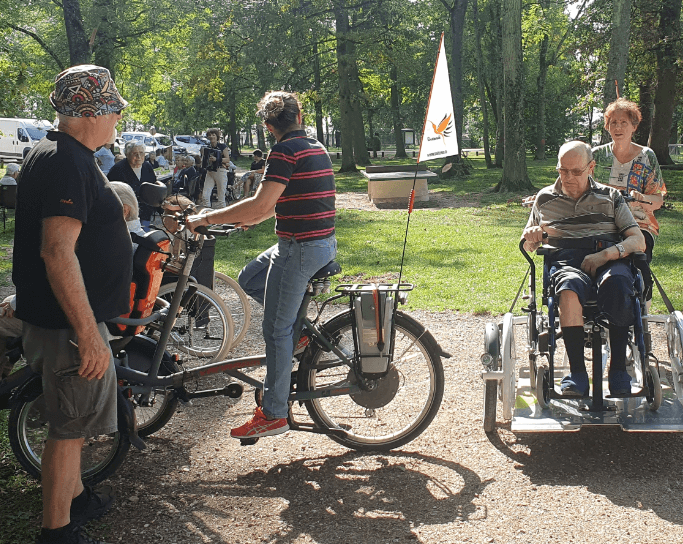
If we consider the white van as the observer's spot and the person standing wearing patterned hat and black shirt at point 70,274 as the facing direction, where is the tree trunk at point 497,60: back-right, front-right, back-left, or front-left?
front-left

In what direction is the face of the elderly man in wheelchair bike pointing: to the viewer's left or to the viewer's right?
to the viewer's left

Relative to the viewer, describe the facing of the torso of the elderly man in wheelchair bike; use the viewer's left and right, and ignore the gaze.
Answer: facing the viewer

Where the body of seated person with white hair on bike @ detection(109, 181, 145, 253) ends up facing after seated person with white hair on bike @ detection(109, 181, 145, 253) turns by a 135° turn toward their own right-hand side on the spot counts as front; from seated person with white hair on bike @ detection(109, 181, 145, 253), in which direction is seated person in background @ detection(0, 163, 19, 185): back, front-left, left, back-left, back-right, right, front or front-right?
front-left

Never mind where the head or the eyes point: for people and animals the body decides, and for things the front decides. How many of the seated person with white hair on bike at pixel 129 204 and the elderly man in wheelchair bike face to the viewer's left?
1

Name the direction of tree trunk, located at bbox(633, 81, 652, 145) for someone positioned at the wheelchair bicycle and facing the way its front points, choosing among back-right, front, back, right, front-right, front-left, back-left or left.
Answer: back

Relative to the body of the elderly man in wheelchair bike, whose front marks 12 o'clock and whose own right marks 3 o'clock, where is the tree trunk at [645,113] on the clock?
The tree trunk is roughly at 6 o'clock from the elderly man in wheelchair bike.

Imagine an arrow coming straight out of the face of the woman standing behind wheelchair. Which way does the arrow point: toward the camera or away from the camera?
toward the camera

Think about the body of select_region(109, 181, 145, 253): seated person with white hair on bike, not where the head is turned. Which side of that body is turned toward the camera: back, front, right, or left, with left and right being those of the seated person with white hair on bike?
left

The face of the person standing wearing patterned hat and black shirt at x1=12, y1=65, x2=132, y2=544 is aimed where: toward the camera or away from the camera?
away from the camera

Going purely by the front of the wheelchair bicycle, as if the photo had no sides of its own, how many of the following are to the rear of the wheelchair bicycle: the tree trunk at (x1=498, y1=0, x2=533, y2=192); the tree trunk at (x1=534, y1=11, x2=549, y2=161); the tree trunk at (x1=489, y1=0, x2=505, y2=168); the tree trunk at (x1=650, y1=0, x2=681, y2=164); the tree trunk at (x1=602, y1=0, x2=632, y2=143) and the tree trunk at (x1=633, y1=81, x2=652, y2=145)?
6

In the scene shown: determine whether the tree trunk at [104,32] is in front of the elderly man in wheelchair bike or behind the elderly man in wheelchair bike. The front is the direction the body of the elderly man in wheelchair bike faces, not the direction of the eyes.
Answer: behind
